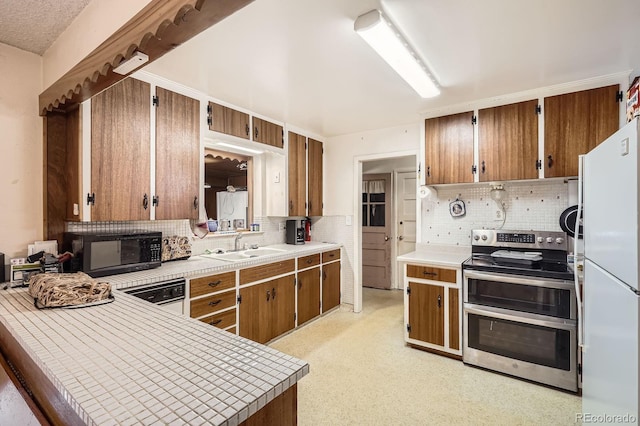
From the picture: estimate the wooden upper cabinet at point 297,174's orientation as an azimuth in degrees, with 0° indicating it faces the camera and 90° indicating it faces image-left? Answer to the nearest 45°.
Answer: approximately 315°

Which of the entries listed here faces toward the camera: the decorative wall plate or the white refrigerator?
the decorative wall plate

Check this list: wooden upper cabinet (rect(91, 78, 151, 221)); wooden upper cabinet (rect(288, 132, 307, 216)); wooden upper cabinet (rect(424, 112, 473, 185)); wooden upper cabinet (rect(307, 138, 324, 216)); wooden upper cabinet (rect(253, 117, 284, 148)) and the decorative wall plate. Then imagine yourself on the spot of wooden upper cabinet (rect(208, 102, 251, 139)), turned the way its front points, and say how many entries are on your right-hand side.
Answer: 1

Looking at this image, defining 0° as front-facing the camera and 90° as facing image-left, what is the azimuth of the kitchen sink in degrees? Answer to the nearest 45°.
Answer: approximately 315°

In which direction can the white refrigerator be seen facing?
to the viewer's left

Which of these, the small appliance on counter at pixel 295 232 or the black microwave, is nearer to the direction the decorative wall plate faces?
the black microwave

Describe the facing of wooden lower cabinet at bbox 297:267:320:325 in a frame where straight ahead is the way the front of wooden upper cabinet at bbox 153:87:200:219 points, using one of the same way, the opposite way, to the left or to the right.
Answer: the same way

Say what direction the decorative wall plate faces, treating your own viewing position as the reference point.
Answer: facing the viewer

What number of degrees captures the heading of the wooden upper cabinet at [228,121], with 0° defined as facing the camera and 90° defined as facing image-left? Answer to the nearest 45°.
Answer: approximately 315°

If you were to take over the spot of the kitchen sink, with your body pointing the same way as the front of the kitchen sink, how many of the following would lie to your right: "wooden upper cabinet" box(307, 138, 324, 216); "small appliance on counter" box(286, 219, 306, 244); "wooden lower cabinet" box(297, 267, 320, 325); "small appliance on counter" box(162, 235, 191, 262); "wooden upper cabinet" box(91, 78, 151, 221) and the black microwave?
3

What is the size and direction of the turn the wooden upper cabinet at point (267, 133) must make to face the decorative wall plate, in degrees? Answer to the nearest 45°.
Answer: approximately 45° to its left

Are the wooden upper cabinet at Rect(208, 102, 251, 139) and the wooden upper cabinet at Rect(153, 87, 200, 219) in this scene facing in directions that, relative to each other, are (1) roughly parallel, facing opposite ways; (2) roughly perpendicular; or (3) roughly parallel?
roughly parallel

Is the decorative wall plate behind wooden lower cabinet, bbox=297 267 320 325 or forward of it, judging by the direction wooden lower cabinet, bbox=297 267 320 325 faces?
forward

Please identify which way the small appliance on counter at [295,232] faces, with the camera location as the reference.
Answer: facing the viewer and to the right of the viewer
